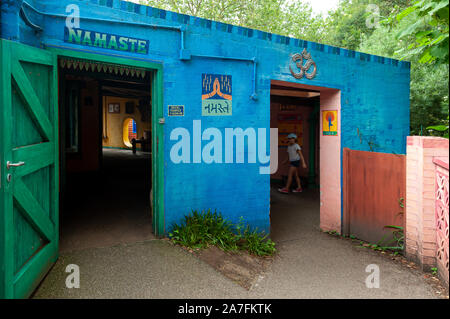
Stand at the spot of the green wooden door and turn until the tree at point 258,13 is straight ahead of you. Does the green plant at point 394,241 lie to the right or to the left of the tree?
right

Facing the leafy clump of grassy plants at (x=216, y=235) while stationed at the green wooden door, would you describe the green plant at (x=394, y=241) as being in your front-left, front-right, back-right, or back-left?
front-right

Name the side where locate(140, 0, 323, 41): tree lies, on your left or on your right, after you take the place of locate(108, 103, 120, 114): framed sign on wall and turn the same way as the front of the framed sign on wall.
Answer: on your left

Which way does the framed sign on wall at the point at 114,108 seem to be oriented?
toward the camera

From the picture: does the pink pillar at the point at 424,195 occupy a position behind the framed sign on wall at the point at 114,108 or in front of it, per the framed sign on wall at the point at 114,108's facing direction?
in front

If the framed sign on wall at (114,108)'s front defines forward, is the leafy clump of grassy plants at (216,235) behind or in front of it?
in front

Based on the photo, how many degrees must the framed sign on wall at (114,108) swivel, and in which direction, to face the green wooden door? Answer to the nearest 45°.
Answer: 0° — it already faces it

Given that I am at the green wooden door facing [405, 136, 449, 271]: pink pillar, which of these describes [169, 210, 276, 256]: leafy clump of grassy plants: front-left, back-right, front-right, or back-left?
front-left
